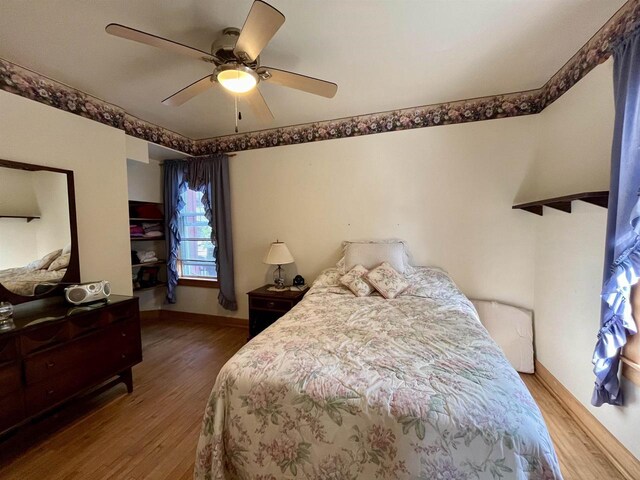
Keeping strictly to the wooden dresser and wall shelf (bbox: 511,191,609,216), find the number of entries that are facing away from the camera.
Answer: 0

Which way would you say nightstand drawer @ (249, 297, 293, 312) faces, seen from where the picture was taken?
facing the viewer

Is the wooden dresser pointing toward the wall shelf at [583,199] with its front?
yes

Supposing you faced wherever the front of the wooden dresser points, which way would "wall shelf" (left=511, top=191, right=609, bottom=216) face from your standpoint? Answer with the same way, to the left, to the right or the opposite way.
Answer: the opposite way

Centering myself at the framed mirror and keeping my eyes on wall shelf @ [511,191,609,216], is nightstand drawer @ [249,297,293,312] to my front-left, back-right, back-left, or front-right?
front-left

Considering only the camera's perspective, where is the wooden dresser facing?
facing the viewer and to the right of the viewer

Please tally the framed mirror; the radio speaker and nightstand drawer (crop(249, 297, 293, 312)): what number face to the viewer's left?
0

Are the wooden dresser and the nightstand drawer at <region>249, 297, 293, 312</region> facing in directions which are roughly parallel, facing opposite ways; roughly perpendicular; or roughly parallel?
roughly perpendicular

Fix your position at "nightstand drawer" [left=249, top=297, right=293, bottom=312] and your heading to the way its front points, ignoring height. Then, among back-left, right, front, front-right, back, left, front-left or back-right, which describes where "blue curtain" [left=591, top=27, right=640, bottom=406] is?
front-left

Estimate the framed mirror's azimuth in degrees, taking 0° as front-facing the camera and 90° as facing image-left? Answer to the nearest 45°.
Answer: approximately 315°

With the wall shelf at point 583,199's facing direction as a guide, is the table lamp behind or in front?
in front

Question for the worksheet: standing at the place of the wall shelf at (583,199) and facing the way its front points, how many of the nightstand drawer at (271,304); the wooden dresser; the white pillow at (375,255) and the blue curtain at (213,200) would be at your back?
0

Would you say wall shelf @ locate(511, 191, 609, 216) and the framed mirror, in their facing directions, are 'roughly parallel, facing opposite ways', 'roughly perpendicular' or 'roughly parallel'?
roughly parallel, facing opposite ways

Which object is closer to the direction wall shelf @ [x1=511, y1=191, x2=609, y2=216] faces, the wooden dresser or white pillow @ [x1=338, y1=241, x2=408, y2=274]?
the wooden dresser

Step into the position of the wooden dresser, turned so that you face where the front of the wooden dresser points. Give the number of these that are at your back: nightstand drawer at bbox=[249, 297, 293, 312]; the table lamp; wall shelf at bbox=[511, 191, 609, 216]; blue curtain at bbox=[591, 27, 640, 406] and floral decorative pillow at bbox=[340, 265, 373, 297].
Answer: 0

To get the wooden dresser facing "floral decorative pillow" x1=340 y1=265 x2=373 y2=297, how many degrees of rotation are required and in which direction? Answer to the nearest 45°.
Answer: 0° — it already faces it

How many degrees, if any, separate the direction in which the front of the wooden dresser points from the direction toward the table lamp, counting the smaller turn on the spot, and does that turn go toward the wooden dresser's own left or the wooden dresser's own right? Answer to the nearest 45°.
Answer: approximately 45° to the wooden dresser's own left

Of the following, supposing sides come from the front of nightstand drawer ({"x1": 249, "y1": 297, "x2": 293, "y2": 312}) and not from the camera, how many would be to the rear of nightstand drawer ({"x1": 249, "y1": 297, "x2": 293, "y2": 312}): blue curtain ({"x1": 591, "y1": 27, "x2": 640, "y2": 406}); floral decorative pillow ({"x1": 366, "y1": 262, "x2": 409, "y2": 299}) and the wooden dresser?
0

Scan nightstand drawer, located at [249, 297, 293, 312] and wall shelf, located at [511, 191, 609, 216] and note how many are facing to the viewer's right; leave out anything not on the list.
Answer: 0

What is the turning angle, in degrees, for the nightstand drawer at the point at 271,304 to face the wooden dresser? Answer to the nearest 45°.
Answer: approximately 45° to its right
